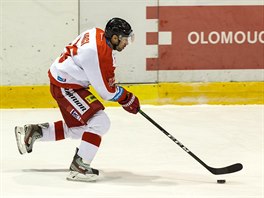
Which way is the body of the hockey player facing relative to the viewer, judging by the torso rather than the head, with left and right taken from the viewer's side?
facing to the right of the viewer

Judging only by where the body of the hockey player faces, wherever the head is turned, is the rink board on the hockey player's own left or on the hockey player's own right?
on the hockey player's own left

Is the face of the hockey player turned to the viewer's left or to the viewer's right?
to the viewer's right
